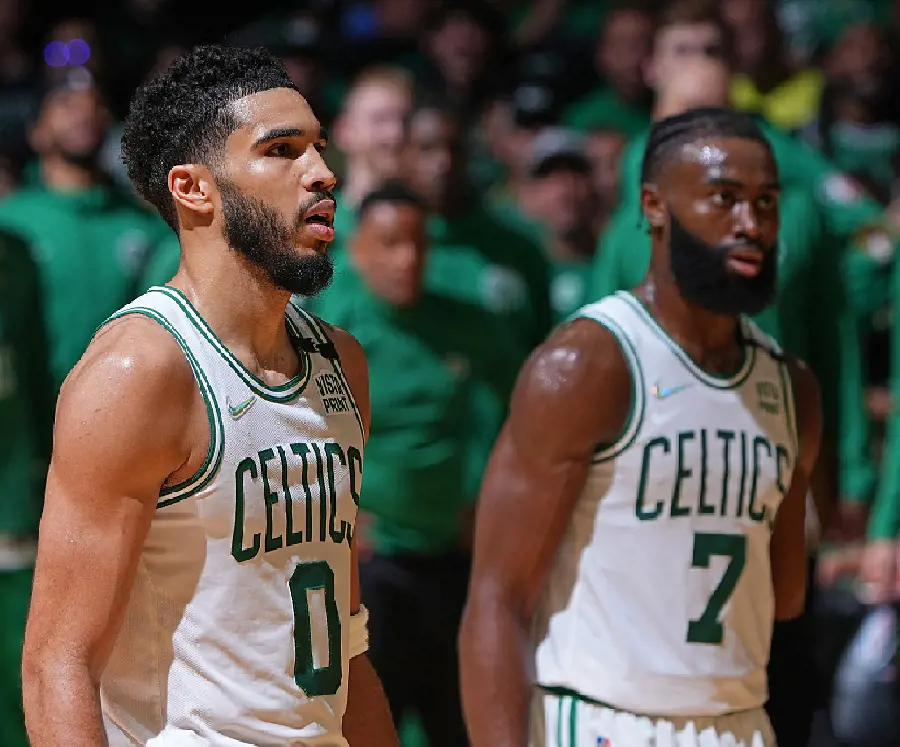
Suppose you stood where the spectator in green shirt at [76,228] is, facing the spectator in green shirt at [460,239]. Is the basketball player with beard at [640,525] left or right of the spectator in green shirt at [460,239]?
right

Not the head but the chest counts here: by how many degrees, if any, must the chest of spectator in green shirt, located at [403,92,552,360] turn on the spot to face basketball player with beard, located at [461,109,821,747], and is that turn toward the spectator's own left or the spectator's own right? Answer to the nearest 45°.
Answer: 0° — they already face them

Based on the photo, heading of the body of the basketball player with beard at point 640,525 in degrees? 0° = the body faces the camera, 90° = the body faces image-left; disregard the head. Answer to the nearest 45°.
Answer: approximately 315°

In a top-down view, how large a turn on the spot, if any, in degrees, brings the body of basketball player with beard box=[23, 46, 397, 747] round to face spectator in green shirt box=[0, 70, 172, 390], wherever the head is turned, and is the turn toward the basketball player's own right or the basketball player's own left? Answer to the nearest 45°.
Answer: approximately 135° to the basketball player's own left

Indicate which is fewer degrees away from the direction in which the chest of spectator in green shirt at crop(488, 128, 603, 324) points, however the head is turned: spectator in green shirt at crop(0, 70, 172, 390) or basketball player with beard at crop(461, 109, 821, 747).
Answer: the basketball player with beard

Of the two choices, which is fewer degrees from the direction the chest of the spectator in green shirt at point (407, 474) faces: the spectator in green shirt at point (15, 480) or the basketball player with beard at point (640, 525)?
the basketball player with beard

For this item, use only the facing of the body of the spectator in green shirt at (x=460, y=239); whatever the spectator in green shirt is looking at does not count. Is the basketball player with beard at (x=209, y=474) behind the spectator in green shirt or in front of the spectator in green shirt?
in front
